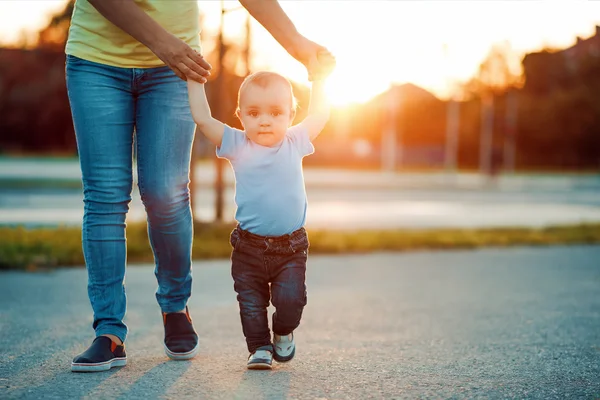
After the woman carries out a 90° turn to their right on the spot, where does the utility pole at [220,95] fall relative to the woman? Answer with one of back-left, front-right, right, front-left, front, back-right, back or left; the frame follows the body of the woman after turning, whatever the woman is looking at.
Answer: right

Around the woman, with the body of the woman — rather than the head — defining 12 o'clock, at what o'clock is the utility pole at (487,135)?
The utility pole is roughly at 7 o'clock from the woman.

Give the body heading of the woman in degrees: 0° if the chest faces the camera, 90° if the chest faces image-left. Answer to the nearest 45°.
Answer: approximately 0°

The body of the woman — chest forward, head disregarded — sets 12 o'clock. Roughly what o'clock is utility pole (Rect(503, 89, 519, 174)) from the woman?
The utility pole is roughly at 7 o'clock from the woman.
